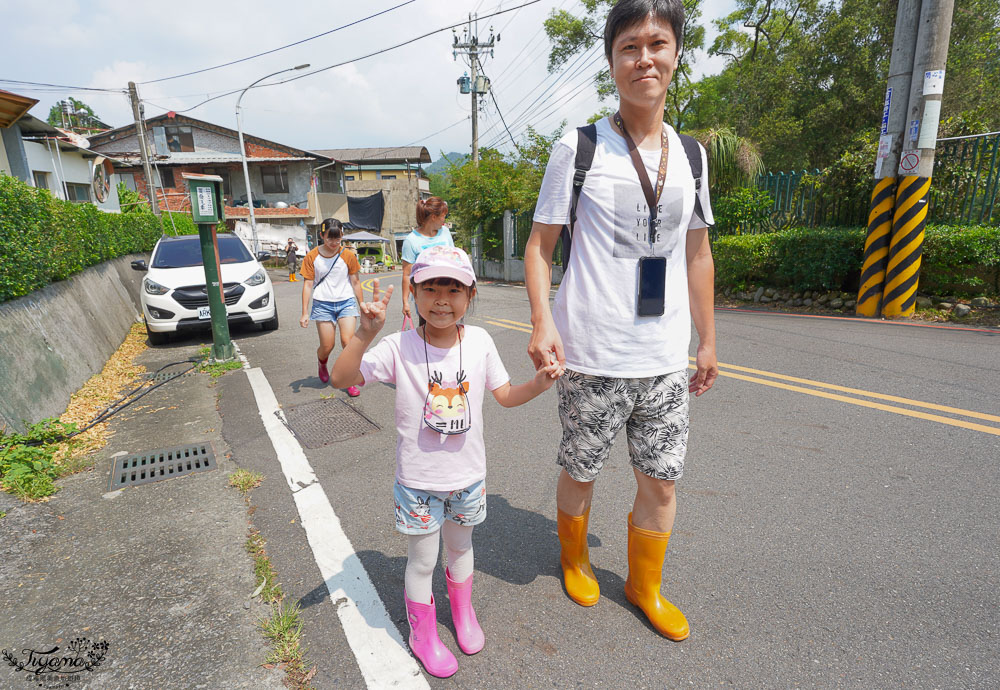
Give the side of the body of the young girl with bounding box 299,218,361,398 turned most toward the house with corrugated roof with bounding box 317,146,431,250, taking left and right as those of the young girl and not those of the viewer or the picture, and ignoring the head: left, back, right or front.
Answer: back

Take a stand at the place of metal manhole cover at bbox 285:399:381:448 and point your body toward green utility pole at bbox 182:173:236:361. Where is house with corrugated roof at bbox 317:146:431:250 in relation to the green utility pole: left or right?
right

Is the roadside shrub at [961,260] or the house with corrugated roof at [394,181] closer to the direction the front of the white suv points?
the roadside shrub

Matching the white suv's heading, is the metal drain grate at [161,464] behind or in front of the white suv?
in front

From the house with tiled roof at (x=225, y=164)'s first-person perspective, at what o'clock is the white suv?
The white suv is roughly at 12 o'clock from the house with tiled roof.

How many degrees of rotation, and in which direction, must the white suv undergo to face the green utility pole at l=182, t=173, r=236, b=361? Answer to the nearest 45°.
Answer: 0° — it already faces it

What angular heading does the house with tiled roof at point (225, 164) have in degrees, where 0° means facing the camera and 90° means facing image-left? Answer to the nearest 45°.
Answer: approximately 0°

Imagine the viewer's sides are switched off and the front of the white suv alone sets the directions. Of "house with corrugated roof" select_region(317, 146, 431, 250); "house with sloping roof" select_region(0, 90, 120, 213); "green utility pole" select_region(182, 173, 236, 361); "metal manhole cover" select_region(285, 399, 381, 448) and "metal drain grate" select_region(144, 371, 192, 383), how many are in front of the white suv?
3

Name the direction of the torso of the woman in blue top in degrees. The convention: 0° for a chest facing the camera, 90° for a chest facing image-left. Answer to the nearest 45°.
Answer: approximately 315°

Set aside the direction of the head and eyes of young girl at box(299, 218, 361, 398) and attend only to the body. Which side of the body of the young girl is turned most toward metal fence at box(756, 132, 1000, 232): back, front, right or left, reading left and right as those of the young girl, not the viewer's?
left

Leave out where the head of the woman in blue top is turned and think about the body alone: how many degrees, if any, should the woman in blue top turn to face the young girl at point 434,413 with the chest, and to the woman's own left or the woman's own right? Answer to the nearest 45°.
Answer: approximately 45° to the woman's own right

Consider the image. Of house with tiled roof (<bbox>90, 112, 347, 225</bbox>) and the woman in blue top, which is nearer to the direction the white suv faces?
the woman in blue top
